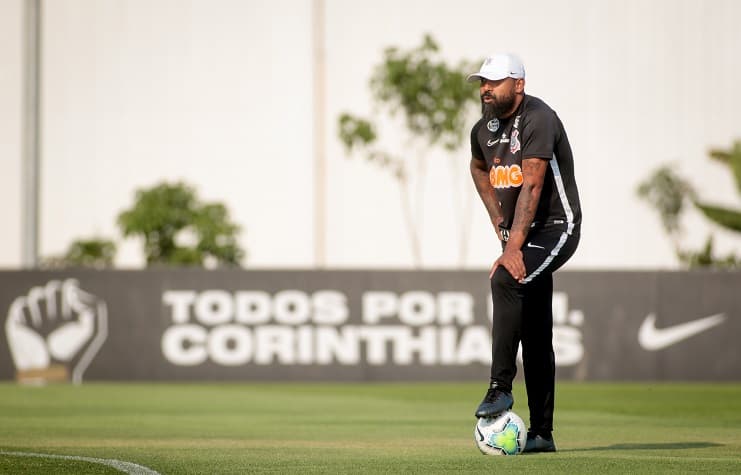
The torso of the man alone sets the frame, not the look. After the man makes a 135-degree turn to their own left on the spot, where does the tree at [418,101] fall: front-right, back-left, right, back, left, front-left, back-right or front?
left

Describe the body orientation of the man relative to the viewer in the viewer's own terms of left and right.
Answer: facing the viewer and to the left of the viewer
